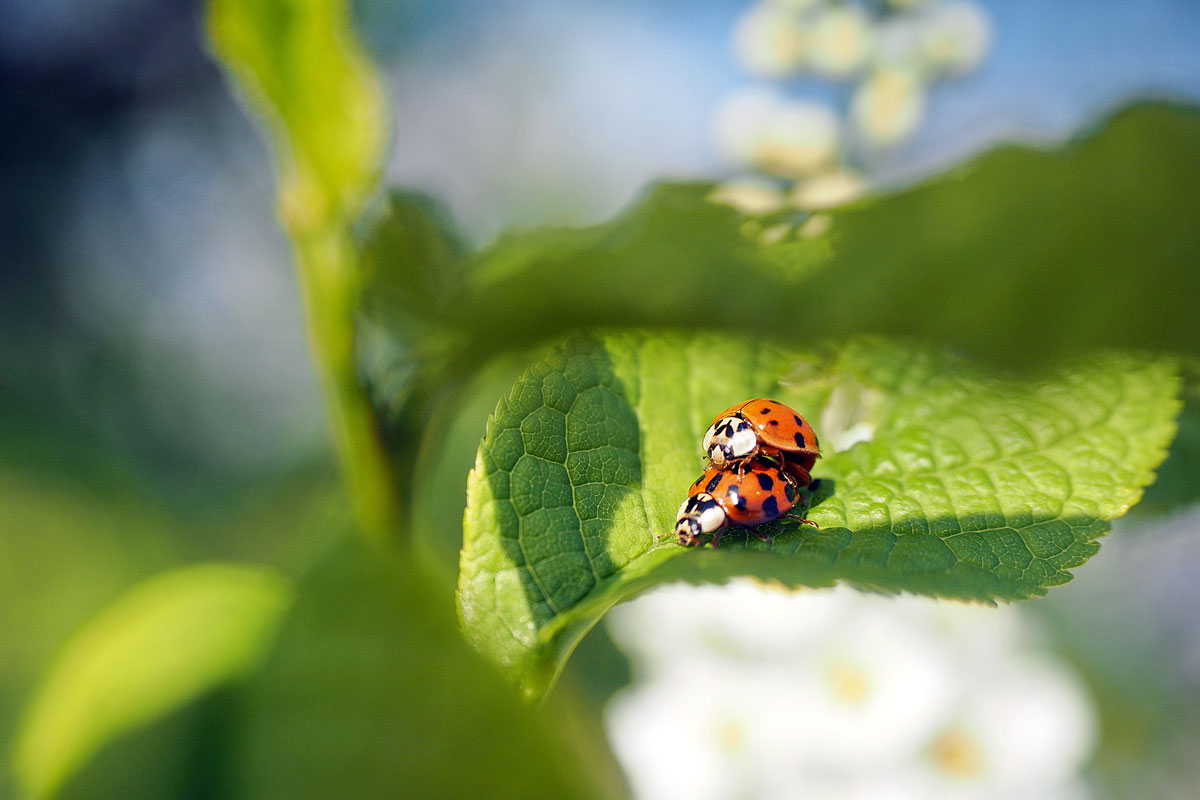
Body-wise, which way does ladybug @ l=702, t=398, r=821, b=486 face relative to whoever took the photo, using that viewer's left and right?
facing the viewer and to the left of the viewer

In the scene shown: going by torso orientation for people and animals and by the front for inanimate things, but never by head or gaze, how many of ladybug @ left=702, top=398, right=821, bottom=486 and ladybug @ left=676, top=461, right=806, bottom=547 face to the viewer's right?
0

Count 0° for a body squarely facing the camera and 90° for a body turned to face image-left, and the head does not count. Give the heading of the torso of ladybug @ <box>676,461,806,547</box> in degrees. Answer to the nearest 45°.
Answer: approximately 45°
